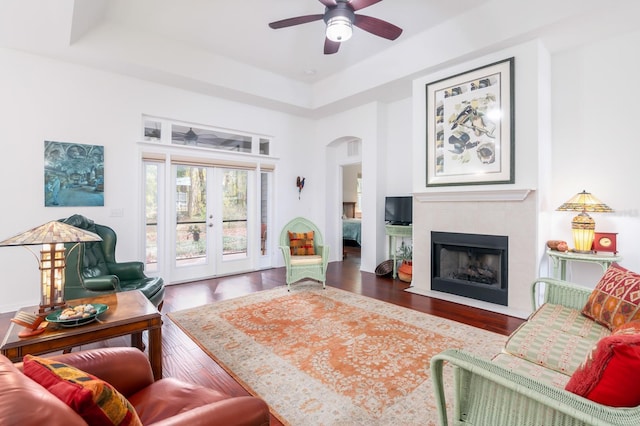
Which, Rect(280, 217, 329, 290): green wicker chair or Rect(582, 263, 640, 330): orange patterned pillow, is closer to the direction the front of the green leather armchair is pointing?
the orange patterned pillow

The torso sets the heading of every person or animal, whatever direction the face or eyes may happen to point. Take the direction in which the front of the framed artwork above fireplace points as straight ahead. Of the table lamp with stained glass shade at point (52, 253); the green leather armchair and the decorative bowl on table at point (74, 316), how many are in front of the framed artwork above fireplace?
3

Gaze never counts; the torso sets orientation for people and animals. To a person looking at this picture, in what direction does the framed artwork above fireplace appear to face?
facing the viewer and to the left of the viewer

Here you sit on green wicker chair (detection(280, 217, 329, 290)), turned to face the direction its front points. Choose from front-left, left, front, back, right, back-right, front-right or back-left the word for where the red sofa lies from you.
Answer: front

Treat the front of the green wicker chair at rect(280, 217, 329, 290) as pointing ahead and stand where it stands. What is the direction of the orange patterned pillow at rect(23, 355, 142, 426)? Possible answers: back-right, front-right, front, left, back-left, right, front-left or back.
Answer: front

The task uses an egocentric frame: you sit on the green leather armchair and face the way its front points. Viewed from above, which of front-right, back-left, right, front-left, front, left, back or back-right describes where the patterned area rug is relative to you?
front

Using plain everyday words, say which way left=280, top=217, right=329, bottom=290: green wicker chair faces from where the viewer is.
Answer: facing the viewer

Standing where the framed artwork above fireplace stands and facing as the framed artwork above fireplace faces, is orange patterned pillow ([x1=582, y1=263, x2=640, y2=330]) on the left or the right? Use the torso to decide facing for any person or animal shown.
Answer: on its left

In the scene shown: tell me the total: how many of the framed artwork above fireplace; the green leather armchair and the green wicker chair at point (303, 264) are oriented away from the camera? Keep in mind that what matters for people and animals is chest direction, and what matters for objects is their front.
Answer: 0

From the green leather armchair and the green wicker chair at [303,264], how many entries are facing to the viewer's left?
0

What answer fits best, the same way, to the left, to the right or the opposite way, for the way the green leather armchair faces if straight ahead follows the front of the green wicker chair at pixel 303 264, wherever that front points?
to the left

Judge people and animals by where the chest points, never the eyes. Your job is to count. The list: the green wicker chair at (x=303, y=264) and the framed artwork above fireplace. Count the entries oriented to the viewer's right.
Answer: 0

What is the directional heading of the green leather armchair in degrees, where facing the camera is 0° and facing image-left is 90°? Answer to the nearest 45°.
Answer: approximately 315°

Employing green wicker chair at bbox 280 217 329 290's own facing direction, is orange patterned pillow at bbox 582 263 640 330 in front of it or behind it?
in front

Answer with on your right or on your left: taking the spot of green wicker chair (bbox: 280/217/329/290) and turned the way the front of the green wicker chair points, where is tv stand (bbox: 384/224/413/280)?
on your left
